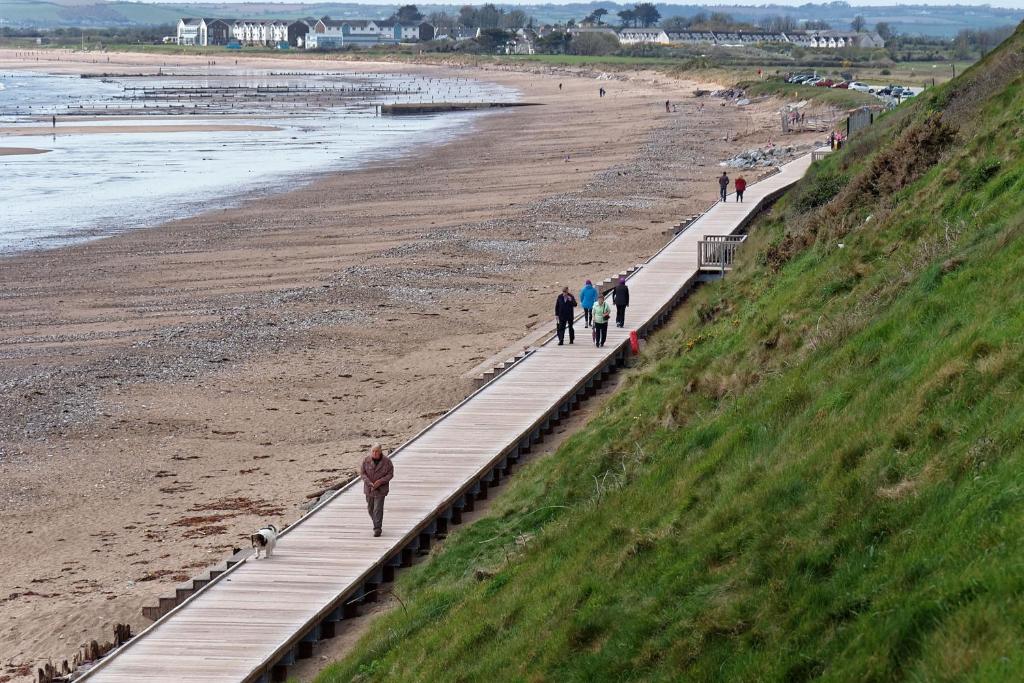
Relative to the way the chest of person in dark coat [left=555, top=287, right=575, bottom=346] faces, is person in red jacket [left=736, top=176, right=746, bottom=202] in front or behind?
behind

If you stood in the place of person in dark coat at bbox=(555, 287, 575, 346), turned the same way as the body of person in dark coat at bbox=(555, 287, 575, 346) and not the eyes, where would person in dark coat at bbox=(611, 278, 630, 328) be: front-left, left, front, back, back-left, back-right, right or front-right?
back-left

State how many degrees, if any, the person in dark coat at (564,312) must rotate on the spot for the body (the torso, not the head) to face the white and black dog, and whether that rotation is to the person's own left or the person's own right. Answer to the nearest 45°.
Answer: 0° — they already face it

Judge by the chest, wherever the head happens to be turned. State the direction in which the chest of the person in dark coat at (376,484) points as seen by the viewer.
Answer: toward the camera

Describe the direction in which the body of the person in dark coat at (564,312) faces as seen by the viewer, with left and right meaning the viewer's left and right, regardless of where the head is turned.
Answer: facing the viewer

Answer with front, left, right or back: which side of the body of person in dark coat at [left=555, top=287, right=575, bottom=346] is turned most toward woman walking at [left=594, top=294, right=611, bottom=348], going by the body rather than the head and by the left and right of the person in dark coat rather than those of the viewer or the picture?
left
